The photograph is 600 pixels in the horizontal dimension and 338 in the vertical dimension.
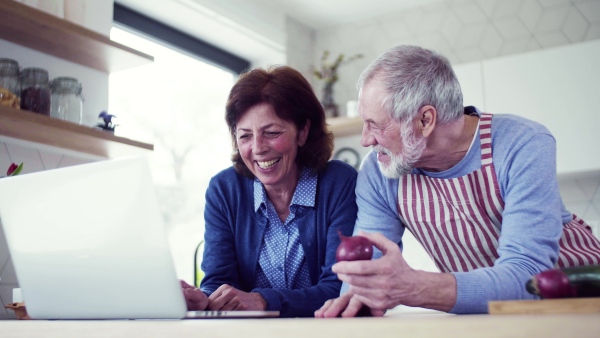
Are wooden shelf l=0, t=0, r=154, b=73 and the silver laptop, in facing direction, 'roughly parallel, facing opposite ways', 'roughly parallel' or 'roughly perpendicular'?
roughly perpendicular

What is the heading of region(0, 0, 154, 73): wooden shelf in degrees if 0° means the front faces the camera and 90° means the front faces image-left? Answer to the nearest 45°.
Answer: approximately 315°

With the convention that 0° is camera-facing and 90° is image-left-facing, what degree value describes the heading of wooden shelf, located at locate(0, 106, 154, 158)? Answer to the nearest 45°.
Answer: approximately 315°

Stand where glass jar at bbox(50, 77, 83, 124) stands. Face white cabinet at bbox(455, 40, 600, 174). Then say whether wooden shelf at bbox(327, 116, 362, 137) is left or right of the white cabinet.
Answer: left

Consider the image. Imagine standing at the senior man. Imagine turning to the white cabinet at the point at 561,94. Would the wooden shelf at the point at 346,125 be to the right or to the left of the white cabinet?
left

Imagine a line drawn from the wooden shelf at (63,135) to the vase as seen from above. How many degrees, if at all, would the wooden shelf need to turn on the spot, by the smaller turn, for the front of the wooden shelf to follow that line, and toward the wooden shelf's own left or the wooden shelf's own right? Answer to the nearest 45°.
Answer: approximately 90° to the wooden shelf's own left

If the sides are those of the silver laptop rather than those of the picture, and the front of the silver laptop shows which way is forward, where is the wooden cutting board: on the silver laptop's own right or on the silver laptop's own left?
on the silver laptop's own right

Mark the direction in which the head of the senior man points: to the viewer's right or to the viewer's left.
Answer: to the viewer's left

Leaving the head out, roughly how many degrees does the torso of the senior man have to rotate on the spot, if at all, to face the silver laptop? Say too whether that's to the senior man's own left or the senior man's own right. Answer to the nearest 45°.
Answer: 0° — they already face it

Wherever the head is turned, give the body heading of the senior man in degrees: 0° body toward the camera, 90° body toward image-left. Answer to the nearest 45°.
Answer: approximately 45°

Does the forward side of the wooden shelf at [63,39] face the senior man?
yes

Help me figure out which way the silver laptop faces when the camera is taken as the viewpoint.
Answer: facing away from the viewer and to the right of the viewer

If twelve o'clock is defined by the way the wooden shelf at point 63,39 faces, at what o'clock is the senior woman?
The senior woman is roughly at 12 o'clock from the wooden shelf.
